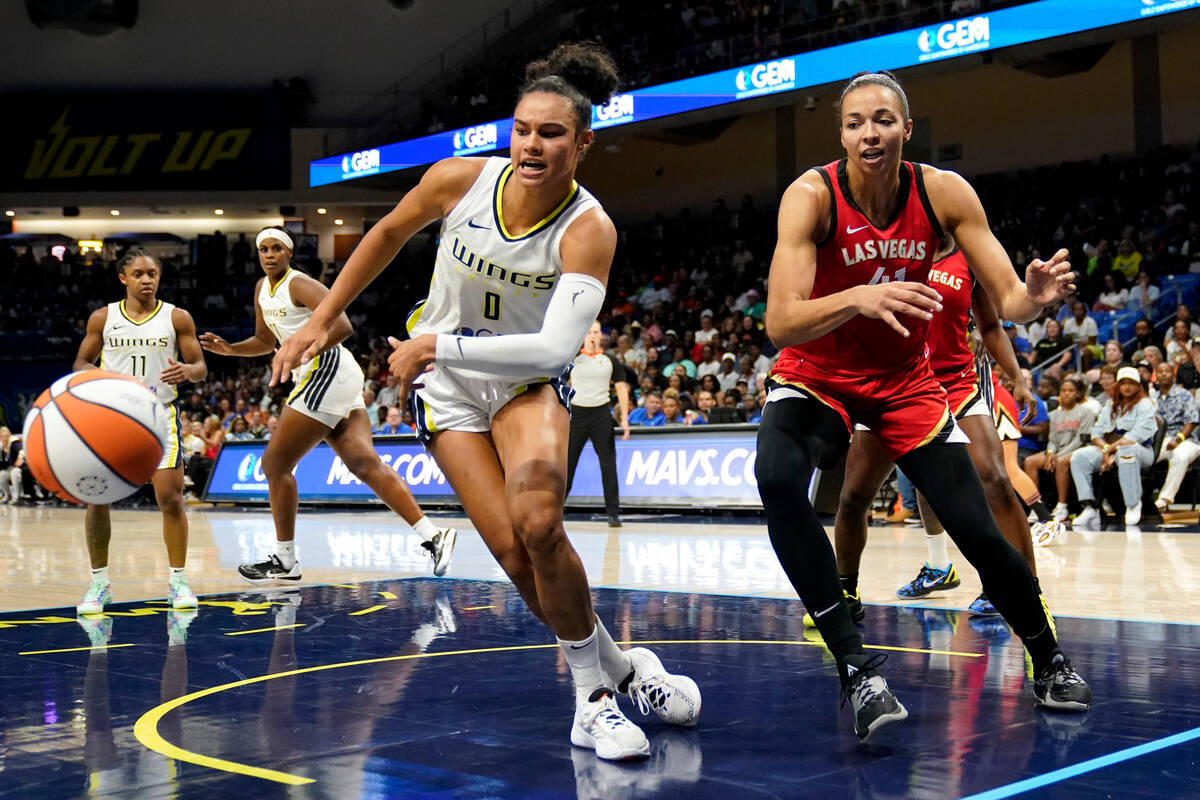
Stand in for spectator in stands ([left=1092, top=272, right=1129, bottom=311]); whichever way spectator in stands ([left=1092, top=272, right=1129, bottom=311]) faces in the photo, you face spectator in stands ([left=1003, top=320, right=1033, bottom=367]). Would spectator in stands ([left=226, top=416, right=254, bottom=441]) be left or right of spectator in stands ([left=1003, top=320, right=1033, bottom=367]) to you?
right

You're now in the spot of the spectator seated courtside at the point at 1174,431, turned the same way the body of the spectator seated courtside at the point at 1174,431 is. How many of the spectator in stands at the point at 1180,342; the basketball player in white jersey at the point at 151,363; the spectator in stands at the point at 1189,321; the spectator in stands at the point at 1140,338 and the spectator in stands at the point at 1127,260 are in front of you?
1

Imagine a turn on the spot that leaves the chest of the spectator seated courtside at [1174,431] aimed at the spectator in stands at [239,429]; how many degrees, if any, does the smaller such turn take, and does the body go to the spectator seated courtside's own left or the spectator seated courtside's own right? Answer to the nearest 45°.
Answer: approximately 45° to the spectator seated courtside's own right

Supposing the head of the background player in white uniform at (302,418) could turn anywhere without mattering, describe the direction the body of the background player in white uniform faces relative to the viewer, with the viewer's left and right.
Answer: facing the viewer and to the left of the viewer

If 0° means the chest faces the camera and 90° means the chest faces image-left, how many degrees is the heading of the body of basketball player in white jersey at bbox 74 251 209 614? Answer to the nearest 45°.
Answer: approximately 0°

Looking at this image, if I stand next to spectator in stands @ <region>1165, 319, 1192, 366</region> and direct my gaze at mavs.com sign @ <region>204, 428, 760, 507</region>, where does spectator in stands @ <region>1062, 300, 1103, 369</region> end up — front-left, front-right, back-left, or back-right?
front-right

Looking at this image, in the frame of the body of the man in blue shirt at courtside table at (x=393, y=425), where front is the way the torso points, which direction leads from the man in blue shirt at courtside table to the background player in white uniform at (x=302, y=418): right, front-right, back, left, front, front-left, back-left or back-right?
front

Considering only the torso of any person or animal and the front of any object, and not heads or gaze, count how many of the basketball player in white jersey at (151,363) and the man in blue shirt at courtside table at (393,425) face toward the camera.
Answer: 2

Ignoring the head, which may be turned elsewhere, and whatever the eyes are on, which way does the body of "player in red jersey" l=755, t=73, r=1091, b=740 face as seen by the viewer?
toward the camera

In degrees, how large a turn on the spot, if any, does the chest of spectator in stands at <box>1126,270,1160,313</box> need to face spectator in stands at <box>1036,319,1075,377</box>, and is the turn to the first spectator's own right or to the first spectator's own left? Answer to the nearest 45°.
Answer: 0° — they already face them

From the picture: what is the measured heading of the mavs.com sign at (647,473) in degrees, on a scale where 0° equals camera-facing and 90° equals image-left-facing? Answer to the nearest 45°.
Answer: approximately 0°

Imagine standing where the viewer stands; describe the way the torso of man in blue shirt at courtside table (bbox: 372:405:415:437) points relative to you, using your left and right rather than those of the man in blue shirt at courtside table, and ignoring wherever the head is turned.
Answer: facing the viewer

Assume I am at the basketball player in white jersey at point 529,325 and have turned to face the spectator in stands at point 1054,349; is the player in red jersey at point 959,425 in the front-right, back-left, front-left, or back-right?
front-right

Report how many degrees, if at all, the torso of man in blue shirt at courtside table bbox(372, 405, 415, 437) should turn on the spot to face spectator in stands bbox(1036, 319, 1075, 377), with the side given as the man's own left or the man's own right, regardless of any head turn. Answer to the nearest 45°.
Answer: approximately 45° to the man's own left

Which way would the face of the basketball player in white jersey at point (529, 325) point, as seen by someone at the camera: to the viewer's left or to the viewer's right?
to the viewer's left
